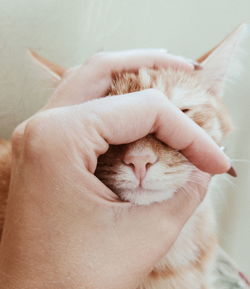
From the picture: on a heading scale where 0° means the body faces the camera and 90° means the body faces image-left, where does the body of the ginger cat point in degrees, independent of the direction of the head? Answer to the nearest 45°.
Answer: approximately 0°
